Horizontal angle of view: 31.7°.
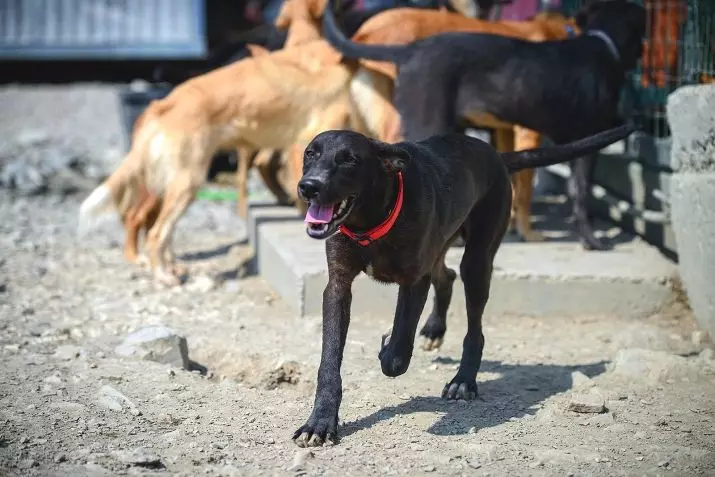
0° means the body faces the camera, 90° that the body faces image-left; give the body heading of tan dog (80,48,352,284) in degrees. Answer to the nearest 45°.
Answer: approximately 270°

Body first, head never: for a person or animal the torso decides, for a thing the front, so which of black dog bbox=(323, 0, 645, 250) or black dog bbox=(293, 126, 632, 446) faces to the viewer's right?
black dog bbox=(323, 0, 645, 250)

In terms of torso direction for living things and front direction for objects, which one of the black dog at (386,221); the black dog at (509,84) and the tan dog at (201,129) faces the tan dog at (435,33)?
the tan dog at (201,129)

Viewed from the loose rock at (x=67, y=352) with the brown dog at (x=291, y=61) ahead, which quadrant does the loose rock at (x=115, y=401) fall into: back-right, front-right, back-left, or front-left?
back-right

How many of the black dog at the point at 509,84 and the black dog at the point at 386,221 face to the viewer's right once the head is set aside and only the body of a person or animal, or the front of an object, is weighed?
1

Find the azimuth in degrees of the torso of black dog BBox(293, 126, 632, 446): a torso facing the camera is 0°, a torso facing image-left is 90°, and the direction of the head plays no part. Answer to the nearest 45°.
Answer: approximately 45°

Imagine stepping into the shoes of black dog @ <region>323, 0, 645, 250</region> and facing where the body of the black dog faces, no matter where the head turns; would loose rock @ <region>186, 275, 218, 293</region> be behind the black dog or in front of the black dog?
behind

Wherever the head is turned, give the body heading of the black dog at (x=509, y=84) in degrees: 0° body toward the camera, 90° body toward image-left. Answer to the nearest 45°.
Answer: approximately 270°

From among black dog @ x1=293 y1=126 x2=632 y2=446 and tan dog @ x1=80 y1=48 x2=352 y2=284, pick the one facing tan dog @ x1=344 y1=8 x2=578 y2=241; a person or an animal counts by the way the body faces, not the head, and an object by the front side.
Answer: tan dog @ x1=80 y1=48 x2=352 y2=284
